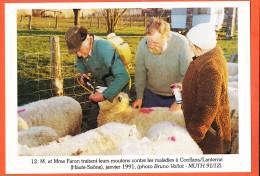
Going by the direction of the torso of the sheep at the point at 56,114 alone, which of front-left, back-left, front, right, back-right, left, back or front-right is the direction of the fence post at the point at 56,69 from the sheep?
right

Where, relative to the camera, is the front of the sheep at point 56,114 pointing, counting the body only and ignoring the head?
to the viewer's left

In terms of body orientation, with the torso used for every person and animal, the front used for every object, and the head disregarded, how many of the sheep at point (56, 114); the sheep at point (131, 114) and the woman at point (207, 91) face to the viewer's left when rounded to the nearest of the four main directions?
3

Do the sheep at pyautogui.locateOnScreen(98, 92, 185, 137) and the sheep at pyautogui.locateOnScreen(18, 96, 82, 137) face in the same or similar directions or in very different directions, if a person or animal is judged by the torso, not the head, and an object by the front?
same or similar directions

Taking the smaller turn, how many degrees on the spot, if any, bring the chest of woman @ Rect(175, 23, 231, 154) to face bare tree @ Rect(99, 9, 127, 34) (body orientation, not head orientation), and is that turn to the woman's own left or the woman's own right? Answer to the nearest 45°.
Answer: approximately 45° to the woman's own right

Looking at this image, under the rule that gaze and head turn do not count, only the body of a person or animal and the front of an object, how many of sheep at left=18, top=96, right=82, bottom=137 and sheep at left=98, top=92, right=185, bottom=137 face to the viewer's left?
2

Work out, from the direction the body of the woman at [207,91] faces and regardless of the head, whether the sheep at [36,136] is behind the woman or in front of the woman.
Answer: in front

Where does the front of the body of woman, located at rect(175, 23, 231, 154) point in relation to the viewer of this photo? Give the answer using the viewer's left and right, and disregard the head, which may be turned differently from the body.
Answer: facing to the left of the viewer

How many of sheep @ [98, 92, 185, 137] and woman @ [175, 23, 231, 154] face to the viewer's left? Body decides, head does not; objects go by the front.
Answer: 2

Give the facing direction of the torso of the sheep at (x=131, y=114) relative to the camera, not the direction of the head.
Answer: to the viewer's left

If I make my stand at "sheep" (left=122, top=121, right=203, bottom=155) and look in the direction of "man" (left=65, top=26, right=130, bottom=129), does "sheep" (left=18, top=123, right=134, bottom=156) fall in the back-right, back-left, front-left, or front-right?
front-left

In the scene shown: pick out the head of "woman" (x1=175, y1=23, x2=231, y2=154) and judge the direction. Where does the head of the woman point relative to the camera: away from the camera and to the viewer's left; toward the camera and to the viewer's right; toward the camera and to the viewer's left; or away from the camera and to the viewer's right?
away from the camera and to the viewer's left
